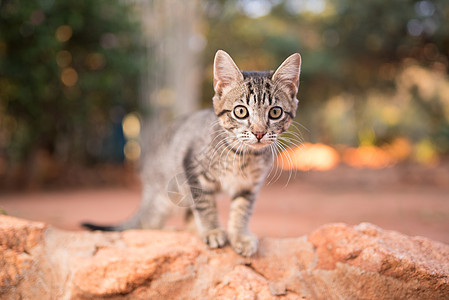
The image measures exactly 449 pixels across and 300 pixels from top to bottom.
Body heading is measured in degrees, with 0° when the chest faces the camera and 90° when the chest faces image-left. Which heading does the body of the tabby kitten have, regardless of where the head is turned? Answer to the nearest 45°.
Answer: approximately 315°
